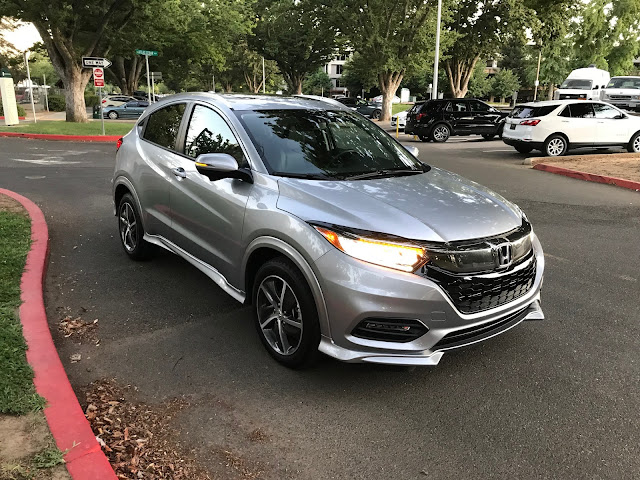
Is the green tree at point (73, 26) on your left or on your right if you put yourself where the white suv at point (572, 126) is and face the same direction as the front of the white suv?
on your left

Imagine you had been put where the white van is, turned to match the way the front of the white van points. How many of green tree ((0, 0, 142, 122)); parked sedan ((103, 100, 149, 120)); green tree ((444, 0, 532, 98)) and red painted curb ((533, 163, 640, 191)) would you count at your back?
0

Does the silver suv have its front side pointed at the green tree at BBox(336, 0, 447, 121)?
no

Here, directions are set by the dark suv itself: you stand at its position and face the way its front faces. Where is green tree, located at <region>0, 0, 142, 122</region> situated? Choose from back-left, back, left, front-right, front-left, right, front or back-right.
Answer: back-left

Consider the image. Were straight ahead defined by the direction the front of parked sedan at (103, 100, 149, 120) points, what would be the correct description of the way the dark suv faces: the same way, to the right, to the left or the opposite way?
the opposite way

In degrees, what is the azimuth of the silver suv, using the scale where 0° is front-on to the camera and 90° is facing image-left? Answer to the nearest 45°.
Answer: approximately 315°

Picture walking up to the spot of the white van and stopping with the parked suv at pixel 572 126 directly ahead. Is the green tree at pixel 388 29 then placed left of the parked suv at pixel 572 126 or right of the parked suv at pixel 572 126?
right

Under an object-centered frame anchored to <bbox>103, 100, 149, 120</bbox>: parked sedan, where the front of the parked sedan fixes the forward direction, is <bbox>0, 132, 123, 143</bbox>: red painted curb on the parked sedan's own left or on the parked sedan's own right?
on the parked sedan's own left

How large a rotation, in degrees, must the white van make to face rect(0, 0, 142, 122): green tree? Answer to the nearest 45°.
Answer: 0° — it already faces it

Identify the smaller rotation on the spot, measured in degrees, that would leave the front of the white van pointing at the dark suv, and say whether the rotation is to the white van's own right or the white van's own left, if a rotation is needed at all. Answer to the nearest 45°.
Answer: approximately 45° to the white van's own left

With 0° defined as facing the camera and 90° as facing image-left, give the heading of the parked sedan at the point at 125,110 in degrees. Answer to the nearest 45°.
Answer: approximately 90°

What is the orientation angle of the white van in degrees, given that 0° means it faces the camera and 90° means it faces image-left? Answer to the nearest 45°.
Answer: approximately 45°
